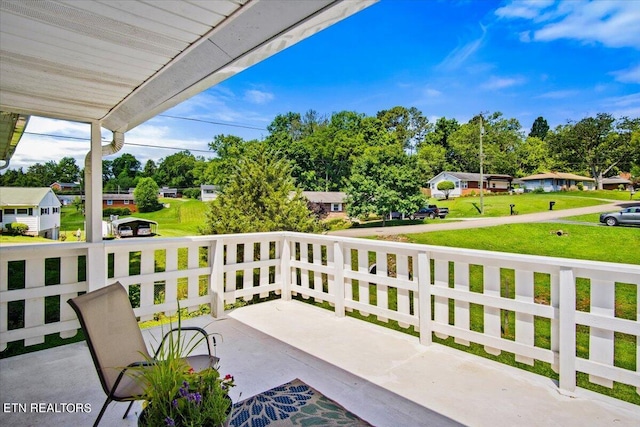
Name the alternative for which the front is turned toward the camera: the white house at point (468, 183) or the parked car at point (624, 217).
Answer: the white house

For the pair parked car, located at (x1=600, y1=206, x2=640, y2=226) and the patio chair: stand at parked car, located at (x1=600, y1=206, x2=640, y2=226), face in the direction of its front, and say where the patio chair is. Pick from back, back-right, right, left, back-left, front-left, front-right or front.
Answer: left

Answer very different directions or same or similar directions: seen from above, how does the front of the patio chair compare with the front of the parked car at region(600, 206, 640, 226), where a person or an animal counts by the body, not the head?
very different directions

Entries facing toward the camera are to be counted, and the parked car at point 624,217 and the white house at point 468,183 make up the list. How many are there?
1

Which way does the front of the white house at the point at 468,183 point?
toward the camera

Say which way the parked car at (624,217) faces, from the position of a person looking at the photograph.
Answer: facing to the left of the viewer

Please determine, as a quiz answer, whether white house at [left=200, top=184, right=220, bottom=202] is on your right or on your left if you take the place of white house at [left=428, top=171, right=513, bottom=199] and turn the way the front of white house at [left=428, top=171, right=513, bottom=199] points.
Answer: on your right

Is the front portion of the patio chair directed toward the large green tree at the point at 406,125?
no
